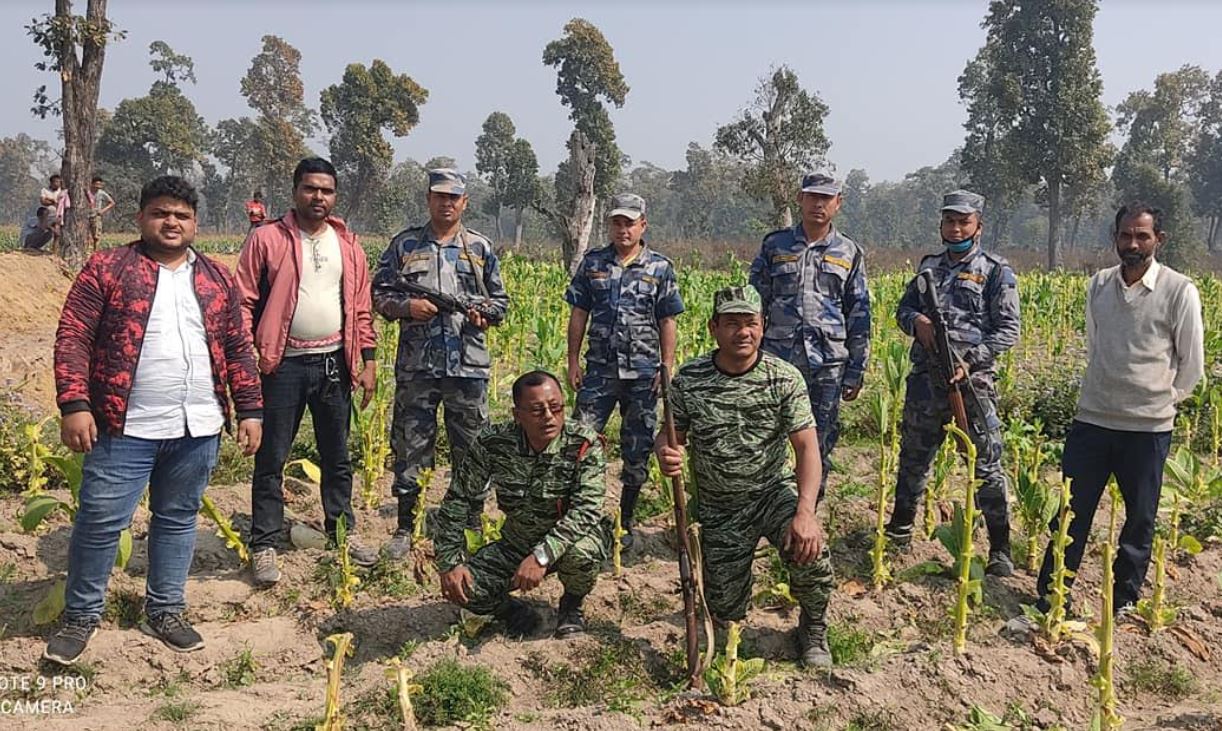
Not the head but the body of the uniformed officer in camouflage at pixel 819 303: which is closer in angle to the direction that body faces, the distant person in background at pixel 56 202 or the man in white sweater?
the man in white sweater

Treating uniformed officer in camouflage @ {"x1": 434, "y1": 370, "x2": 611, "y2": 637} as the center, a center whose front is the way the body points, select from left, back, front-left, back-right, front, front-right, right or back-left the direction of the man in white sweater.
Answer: left

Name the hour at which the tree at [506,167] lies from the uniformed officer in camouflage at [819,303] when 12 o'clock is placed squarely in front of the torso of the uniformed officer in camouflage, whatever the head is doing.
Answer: The tree is roughly at 5 o'clock from the uniformed officer in camouflage.

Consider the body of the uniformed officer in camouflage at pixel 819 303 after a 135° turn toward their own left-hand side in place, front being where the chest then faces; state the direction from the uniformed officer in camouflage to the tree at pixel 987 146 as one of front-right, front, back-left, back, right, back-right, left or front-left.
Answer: front-left

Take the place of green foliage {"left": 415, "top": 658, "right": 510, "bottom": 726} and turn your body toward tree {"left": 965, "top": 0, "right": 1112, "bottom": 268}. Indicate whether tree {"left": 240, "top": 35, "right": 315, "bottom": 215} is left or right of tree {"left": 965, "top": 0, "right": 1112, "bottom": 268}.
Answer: left

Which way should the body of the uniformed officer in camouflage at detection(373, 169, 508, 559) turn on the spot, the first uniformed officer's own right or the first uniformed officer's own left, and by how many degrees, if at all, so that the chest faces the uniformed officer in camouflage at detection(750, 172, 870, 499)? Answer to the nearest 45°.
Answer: approximately 90° to the first uniformed officer's own left

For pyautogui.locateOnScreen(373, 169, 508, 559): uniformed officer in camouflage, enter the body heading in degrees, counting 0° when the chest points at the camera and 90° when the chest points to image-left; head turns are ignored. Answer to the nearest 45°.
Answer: approximately 0°

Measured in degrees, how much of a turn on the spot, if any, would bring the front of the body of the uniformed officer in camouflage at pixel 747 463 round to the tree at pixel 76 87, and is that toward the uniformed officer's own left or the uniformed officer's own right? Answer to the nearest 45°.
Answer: approximately 135° to the uniformed officer's own right

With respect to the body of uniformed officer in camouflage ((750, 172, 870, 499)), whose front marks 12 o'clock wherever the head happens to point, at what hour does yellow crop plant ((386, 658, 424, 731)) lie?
The yellow crop plant is roughly at 1 o'clock from the uniformed officer in camouflage.
